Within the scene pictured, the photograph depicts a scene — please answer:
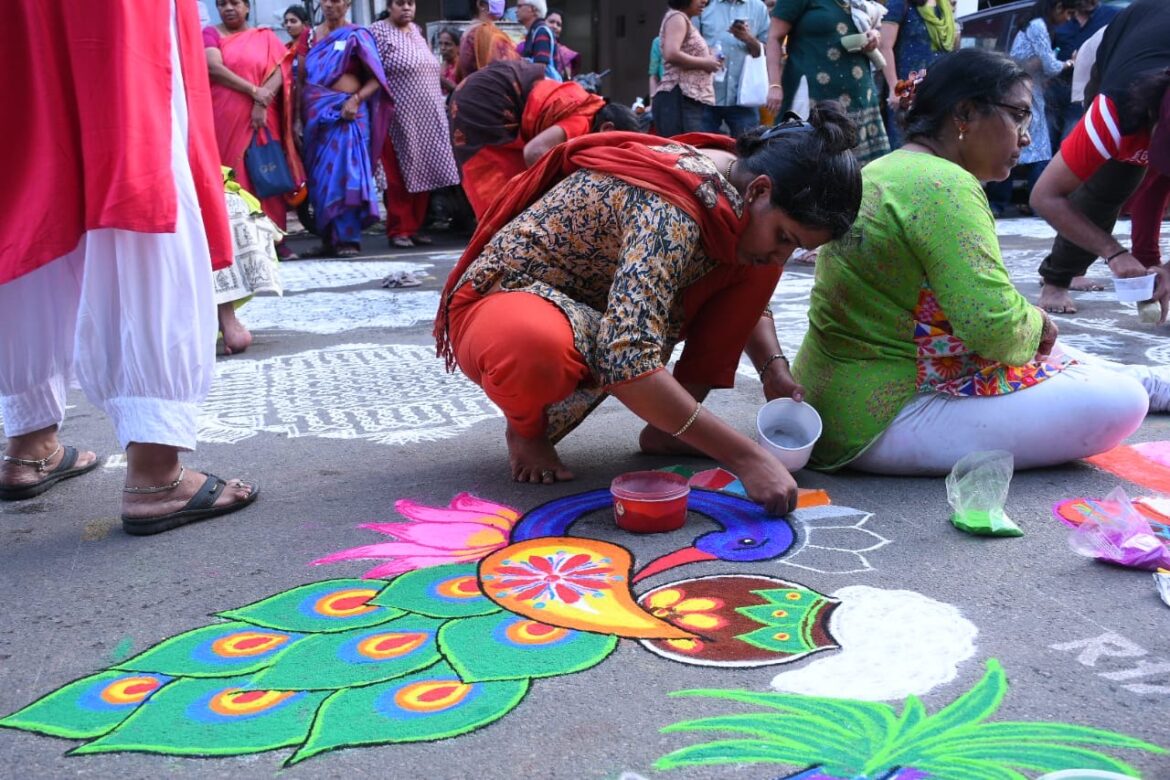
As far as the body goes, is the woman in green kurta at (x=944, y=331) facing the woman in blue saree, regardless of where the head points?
no

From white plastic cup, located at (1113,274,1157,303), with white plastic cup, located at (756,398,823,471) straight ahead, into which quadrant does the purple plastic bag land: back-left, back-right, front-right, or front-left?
front-left

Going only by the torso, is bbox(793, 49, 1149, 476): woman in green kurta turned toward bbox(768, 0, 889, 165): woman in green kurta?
no
